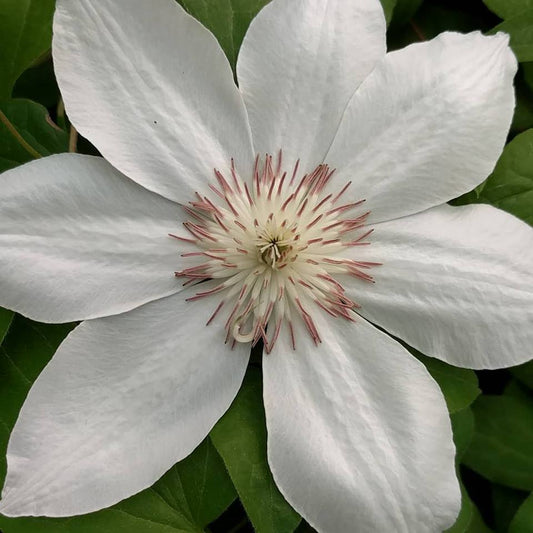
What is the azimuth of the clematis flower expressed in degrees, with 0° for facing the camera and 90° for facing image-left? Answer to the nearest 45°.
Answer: approximately 0°
